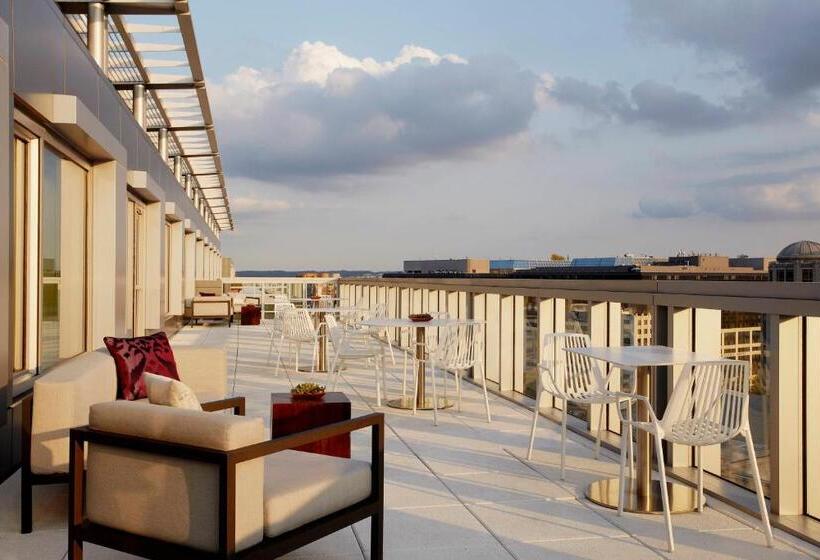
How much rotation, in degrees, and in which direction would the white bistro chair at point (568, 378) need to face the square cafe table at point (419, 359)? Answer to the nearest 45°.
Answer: approximately 180°

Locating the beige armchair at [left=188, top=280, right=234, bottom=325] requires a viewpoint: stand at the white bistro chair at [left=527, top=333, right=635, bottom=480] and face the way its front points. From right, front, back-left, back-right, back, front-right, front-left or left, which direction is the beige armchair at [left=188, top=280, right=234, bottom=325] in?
back

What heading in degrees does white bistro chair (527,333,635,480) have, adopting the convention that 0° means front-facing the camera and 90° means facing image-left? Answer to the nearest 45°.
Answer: approximately 315°

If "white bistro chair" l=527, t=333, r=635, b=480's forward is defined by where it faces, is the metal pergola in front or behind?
behind

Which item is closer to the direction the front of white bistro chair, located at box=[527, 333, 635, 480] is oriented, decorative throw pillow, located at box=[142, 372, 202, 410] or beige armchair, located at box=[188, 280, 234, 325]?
the decorative throw pillow

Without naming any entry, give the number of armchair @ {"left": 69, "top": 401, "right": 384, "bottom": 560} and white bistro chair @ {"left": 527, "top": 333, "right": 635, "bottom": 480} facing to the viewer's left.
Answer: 0

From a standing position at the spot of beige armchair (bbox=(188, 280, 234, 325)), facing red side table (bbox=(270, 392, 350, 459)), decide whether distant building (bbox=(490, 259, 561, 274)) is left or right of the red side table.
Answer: left
